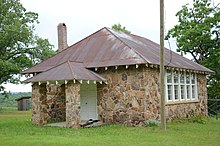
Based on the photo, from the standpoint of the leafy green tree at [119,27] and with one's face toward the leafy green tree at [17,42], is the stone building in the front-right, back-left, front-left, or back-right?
front-left

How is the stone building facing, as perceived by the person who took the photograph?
facing the viewer and to the left of the viewer

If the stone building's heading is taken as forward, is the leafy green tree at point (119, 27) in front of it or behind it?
behind

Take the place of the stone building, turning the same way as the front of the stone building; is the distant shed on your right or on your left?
on your right

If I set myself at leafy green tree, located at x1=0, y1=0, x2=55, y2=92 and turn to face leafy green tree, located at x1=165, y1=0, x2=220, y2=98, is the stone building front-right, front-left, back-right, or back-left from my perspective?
front-right

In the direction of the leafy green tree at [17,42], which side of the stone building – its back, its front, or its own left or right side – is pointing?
right
